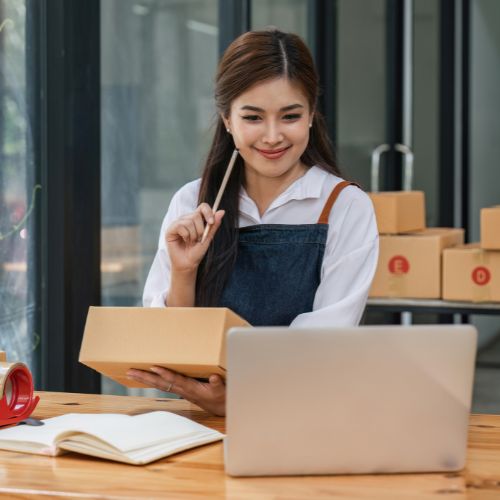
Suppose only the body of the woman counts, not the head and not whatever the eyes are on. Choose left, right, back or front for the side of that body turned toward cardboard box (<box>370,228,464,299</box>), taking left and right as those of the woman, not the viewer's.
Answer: back

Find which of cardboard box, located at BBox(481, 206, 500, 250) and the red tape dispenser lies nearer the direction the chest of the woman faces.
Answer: the red tape dispenser

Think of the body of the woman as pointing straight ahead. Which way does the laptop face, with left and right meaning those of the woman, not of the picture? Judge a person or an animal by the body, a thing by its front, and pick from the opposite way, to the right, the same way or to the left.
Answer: the opposite way

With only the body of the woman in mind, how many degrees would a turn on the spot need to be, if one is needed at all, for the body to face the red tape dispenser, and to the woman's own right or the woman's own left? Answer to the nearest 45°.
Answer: approximately 45° to the woman's own right

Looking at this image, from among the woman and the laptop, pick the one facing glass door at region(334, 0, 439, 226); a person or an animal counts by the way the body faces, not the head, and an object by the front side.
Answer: the laptop

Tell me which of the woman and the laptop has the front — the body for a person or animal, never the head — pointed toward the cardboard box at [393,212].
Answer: the laptop

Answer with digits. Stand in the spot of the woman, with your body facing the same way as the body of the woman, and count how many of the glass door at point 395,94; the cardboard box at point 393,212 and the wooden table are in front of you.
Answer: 1

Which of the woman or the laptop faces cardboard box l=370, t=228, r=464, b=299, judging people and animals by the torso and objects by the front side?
the laptop

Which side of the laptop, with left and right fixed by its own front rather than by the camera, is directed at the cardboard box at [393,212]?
front

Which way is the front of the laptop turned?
away from the camera

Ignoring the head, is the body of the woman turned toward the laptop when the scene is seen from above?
yes

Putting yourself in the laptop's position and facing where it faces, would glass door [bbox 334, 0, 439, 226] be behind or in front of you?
in front

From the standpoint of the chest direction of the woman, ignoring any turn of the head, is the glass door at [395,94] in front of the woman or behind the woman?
behind

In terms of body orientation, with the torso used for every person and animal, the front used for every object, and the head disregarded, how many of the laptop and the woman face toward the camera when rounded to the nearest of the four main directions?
1

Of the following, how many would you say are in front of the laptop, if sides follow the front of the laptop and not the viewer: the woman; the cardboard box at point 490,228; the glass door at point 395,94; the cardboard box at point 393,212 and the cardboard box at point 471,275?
5

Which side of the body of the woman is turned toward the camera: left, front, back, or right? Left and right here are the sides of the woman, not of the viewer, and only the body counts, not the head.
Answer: front

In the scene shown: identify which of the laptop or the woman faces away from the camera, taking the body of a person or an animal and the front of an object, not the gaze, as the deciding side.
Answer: the laptop
